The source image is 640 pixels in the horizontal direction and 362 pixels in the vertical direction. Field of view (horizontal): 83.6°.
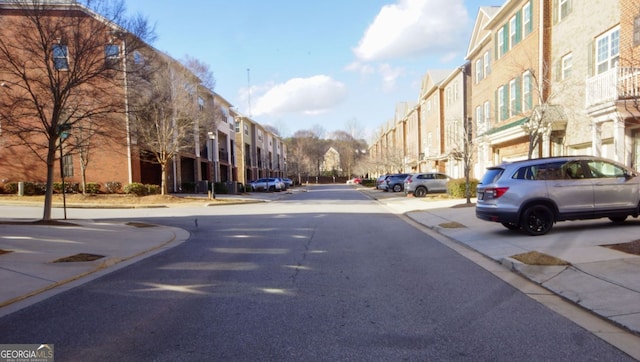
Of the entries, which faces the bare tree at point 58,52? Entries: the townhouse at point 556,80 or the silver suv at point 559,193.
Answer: the townhouse

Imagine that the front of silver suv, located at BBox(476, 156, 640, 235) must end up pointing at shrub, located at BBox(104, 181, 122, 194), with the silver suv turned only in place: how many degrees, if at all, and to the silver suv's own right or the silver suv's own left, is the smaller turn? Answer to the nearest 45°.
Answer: approximately 135° to the silver suv's own left

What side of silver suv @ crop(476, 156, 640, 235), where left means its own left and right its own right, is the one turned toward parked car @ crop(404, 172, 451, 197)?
left

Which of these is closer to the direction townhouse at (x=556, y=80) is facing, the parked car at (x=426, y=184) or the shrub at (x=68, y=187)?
the shrub

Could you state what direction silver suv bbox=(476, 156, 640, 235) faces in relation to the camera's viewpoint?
facing away from the viewer and to the right of the viewer

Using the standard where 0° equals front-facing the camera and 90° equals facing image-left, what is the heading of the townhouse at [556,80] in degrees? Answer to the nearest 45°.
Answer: approximately 45°

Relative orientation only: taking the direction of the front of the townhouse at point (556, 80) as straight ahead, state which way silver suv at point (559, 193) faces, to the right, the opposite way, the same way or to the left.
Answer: the opposite way

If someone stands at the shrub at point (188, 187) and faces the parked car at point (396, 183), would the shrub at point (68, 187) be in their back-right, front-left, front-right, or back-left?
back-right
